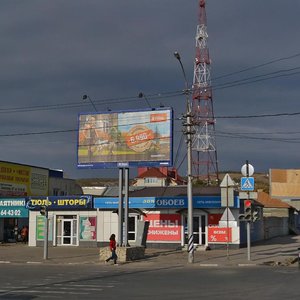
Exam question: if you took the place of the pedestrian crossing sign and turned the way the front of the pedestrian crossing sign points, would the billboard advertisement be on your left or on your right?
on your right

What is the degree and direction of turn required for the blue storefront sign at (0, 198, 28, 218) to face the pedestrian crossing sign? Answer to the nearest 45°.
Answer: approximately 45° to its left

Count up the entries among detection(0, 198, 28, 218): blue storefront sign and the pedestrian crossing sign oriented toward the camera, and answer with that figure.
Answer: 2

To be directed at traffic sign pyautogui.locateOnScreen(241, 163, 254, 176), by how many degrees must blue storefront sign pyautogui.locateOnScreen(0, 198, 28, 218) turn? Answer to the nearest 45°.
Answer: approximately 45° to its left

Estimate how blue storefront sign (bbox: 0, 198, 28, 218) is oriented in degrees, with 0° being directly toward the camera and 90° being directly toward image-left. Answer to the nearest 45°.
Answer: approximately 0°

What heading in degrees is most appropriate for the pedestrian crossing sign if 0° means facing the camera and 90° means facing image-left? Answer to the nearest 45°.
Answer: approximately 0°

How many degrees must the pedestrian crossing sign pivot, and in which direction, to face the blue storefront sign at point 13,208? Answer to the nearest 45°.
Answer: approximately 135° to its right
